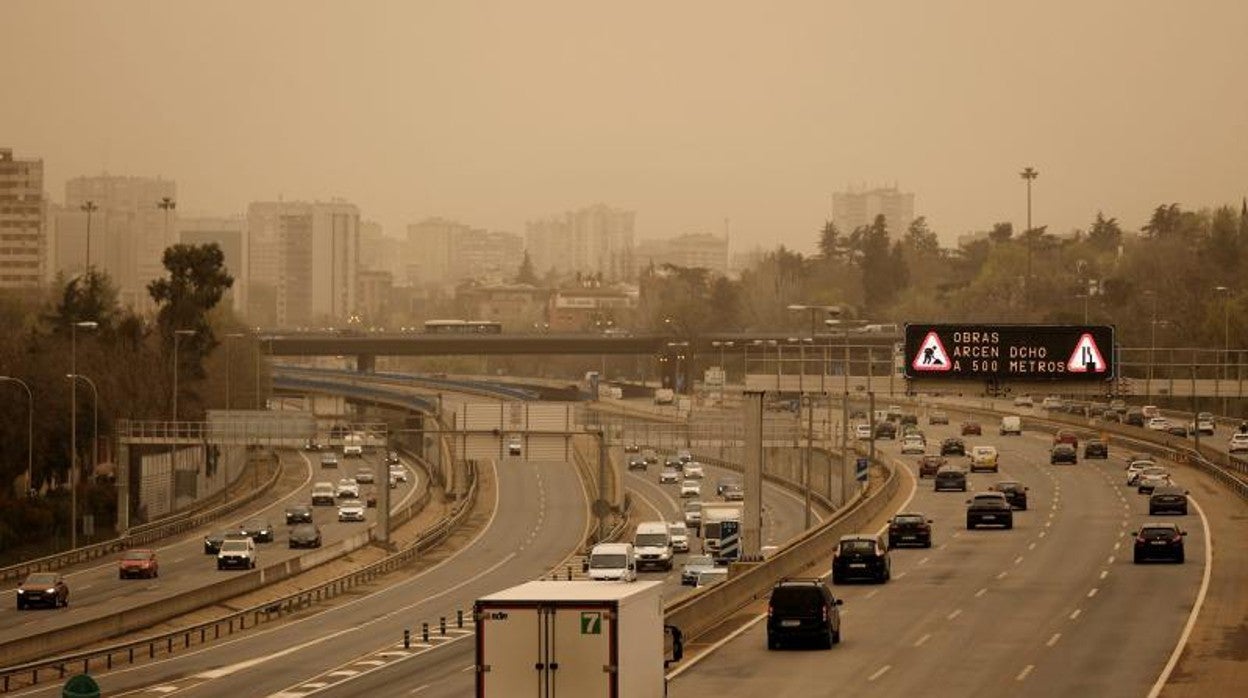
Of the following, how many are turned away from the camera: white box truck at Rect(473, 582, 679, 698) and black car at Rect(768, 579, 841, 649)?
2

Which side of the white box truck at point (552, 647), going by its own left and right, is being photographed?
back

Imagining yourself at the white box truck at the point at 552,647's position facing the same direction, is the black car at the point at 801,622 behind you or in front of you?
in front

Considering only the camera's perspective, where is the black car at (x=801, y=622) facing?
facing away from the viewer

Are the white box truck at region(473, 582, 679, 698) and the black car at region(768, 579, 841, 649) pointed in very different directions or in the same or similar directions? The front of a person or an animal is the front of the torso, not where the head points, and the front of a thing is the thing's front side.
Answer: same or similar directions
